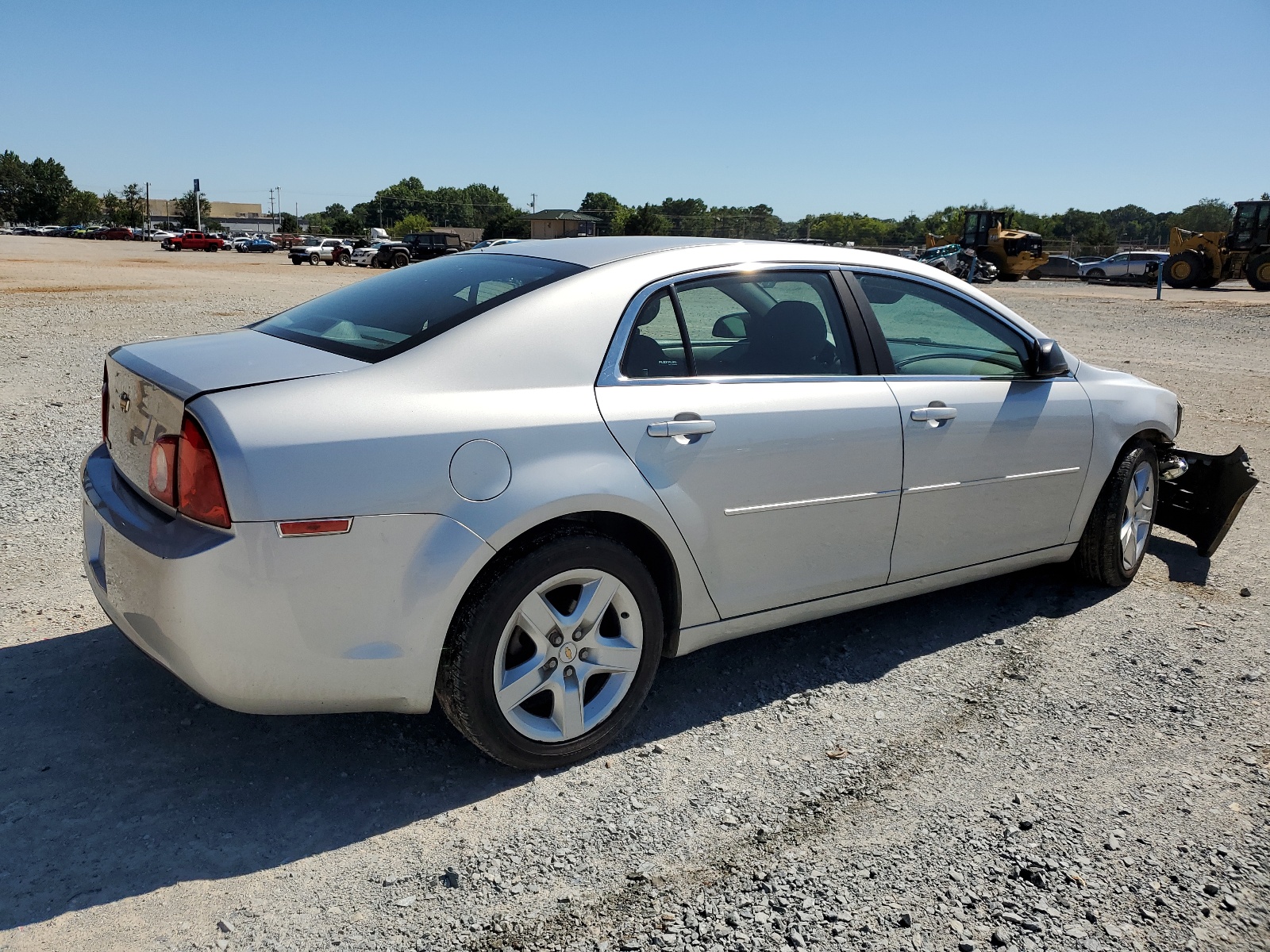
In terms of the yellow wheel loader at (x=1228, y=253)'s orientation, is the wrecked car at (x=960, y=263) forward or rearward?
forward

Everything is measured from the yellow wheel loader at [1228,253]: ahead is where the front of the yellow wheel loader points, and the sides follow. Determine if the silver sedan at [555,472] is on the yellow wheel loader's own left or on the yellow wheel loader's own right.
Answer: on the yellow wheel loader's own left

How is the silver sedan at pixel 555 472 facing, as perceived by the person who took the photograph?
facing away from the viewer and to the right of the viewer

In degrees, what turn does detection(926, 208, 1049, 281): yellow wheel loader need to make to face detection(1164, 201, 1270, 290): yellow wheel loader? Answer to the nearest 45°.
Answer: approximately 180°

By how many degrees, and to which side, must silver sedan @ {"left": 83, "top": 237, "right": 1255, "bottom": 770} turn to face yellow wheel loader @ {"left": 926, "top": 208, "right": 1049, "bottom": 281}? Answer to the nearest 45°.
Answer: approximately 45° to its left

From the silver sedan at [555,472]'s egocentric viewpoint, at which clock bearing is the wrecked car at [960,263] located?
The wrecked car is roughly at 11 o'clock from the silver sedan.

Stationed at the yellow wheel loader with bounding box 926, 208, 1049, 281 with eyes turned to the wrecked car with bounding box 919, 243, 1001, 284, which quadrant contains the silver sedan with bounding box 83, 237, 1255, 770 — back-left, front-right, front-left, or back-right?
front-left

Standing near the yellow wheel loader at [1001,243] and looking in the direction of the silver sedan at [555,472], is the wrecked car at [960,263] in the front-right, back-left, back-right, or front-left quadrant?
front-right

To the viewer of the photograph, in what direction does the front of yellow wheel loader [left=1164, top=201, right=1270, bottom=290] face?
facing to the left of the viewer

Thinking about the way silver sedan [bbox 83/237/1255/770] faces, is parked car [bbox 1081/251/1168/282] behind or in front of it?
in front
